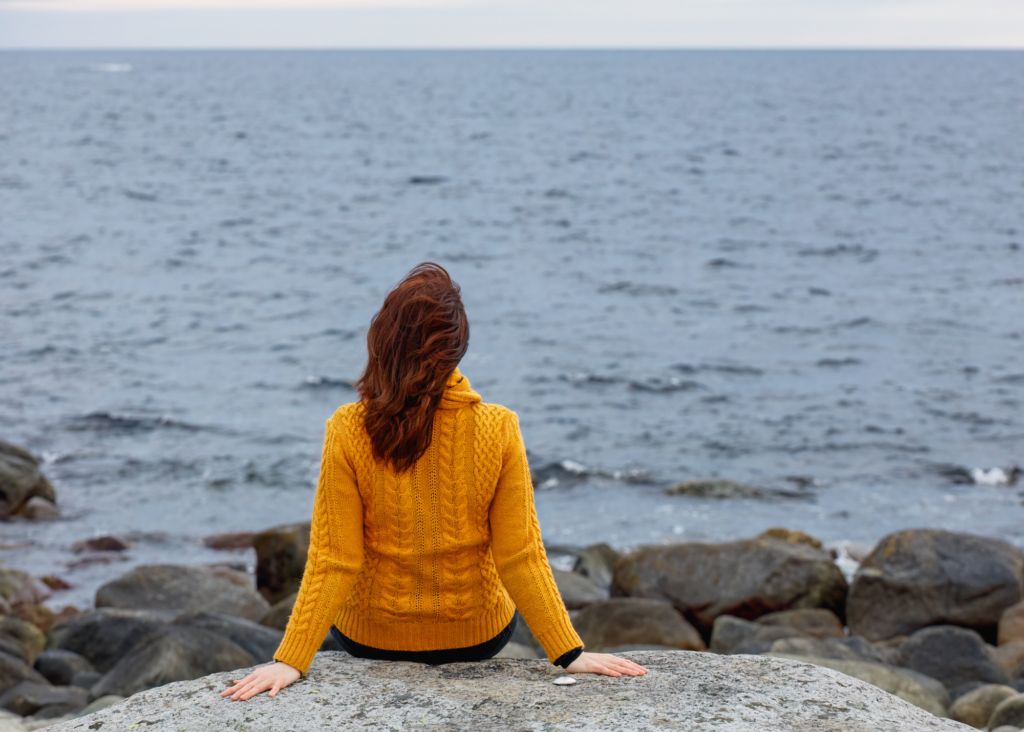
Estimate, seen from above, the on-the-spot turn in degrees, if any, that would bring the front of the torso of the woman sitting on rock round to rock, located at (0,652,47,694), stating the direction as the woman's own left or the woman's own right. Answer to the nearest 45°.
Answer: approximately 45° to the woman's own left

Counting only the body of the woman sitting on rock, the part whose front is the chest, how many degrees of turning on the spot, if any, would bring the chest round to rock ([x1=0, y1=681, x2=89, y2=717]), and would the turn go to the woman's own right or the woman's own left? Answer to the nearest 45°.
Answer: approximately 45° to the woman's own left

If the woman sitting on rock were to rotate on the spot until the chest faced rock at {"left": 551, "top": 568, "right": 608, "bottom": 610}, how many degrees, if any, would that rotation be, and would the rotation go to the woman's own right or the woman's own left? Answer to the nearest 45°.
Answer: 0° — they already face it

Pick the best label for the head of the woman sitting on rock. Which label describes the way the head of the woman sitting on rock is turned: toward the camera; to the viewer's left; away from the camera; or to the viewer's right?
away from the camera

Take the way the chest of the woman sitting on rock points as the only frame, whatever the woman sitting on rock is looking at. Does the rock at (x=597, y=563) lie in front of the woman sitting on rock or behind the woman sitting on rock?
in front

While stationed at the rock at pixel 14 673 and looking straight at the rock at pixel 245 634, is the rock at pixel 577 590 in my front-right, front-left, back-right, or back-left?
front-left

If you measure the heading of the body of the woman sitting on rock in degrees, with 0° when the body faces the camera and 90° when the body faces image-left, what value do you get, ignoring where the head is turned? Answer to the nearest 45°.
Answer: approximately 180°

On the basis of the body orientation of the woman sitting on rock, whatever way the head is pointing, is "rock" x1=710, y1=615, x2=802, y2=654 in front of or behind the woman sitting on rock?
in front

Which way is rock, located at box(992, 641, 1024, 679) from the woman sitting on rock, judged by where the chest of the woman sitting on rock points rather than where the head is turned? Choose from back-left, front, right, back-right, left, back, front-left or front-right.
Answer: front-right

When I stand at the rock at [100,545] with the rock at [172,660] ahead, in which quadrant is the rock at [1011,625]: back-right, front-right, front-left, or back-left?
front-left
